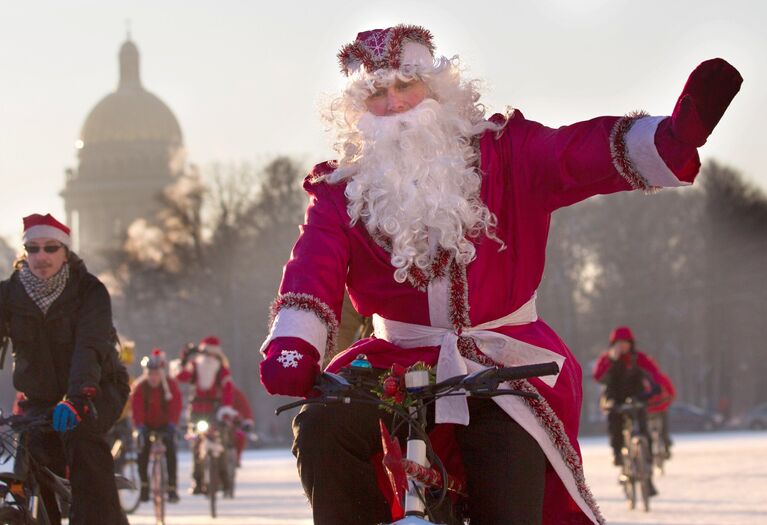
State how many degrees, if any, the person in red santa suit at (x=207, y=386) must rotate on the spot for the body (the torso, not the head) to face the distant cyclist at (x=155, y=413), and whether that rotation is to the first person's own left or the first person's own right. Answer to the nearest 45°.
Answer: approximately 45° to the first person's own right

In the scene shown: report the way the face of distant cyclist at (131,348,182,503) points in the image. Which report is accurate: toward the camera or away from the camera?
toward the camera

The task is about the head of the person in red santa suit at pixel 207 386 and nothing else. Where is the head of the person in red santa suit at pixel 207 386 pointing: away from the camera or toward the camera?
toward the camera

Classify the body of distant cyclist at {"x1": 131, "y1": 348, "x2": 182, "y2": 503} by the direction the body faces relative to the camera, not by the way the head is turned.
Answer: toward the camera

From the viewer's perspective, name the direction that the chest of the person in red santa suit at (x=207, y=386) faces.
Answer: toward the camera

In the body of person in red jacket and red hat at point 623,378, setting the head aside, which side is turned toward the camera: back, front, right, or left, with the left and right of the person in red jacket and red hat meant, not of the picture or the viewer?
front

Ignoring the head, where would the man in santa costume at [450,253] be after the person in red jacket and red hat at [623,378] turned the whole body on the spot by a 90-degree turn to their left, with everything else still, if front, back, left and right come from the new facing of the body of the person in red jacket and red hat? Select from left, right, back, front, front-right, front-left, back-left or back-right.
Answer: right

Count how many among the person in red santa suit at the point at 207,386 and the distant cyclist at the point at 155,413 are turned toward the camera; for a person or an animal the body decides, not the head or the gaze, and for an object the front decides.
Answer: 2

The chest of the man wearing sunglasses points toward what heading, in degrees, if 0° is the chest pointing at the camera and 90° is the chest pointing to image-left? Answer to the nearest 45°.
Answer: approximately 45°

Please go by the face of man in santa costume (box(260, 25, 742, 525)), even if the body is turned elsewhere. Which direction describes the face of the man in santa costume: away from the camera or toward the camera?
toward the camera

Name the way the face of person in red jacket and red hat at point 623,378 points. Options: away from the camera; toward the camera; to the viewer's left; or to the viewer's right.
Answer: toward the camera
